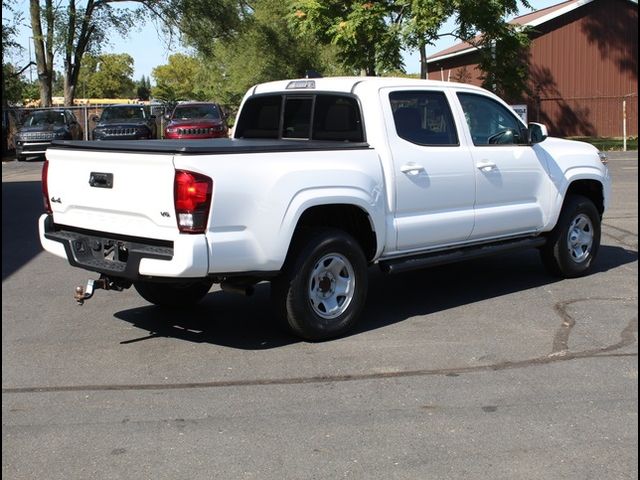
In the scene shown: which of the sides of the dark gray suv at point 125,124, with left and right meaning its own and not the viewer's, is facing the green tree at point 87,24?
back

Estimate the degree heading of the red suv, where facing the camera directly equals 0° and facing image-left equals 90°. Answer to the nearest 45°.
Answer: approximately 0°

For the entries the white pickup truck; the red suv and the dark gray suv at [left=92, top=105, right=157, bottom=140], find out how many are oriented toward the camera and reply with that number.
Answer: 2

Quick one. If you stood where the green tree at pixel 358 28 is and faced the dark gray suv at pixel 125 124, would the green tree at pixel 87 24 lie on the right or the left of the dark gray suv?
right

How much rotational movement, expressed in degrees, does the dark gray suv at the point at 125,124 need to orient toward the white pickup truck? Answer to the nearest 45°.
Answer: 0° — it already faces it

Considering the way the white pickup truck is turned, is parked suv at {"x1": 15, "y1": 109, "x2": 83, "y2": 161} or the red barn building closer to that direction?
the red barn building
